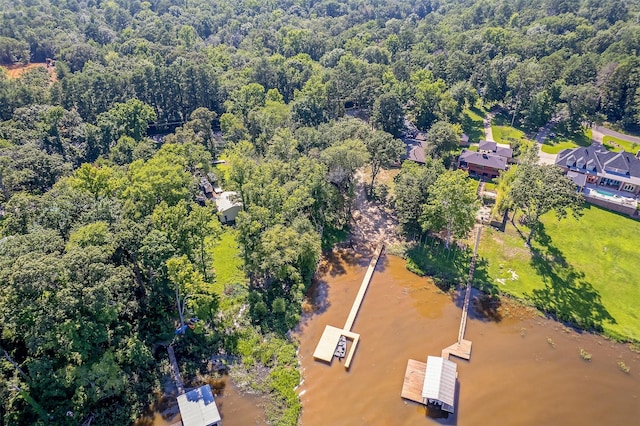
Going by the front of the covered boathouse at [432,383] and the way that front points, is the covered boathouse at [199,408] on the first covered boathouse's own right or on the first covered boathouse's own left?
on the first covered boathouse's own right

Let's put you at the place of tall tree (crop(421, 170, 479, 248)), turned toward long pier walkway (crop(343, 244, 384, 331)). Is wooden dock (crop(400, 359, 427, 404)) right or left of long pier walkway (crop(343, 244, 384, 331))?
left

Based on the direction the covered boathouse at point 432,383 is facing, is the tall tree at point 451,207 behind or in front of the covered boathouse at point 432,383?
behind

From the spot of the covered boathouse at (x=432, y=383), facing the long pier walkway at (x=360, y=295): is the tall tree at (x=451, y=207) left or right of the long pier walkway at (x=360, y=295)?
right

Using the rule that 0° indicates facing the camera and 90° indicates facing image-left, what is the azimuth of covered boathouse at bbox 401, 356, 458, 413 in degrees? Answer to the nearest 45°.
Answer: approximately 0°

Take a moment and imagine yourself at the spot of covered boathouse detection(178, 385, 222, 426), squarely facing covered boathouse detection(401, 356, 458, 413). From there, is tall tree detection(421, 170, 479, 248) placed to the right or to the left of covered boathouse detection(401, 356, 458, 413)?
left

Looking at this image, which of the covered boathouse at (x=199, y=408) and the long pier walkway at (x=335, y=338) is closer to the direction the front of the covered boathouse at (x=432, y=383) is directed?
the covered boathouse

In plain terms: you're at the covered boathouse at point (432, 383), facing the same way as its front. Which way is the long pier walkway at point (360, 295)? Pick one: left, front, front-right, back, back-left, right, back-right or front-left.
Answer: back-right

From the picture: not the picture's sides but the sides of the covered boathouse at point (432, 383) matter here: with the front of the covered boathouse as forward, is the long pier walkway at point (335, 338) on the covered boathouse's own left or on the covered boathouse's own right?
on the covered boathouse's own right

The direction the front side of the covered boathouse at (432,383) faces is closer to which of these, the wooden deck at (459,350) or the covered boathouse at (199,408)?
the covered boathouse

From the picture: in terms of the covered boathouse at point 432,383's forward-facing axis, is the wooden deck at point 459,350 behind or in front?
behind
